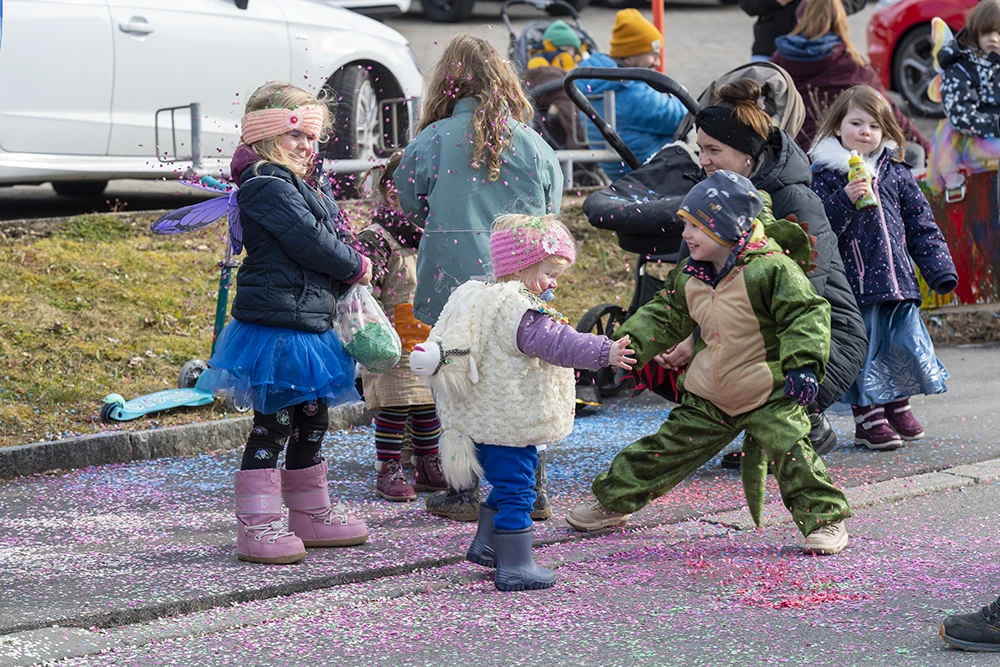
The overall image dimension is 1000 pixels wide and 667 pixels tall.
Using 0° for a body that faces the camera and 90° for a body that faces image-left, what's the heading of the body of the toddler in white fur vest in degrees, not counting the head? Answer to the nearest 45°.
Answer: approximately 270°

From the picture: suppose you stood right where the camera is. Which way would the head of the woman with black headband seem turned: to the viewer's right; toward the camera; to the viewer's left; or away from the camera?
to the viewer's left

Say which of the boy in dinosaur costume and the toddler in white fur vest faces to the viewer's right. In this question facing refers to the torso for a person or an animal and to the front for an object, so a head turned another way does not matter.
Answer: the toddler in white fur vest

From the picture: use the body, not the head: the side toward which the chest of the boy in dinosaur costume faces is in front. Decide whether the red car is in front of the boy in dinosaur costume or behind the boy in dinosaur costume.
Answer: behind

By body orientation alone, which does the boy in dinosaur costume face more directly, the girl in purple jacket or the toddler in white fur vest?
the toddler in white fur vest

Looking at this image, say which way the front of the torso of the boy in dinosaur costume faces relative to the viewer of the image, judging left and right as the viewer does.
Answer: facing the viewer and to the left of the viewer

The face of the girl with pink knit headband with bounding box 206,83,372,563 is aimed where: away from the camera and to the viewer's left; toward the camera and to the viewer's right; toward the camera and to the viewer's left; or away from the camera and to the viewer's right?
toward the camera and to the viewer's right

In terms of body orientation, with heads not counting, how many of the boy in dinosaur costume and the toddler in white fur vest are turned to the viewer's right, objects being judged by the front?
1

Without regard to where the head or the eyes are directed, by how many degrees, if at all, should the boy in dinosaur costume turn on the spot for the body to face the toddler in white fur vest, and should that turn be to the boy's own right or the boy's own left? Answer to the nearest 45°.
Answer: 0° — they already face them

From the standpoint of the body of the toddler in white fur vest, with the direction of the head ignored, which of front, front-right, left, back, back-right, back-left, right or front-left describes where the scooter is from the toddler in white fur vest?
back-left

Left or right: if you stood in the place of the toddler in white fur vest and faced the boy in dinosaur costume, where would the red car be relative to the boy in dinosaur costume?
left

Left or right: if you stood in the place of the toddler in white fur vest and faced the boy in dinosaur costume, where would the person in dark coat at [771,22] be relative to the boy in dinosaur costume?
left

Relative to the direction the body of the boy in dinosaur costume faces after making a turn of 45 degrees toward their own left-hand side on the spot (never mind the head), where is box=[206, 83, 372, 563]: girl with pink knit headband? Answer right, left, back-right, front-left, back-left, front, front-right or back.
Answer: right

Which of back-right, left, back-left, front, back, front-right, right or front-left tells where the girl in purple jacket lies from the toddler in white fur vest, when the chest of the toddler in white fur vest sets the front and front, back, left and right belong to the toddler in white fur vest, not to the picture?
front-left

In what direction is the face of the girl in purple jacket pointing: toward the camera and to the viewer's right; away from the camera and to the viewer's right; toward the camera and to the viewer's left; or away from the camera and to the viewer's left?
toward the camera and to the viewer's left

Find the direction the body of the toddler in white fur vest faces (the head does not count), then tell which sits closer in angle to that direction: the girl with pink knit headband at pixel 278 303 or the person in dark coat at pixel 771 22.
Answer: the person in dark coat

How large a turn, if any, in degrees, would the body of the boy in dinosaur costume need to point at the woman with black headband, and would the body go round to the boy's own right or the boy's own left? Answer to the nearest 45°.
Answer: approximately 135° to the boy's own right
